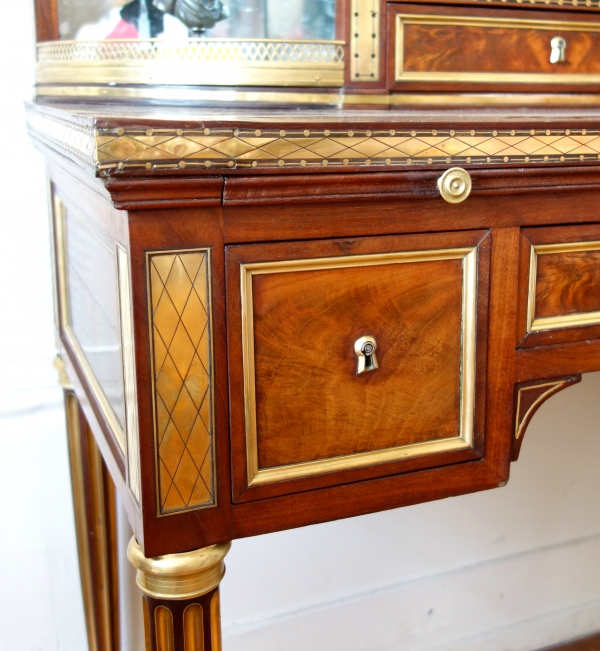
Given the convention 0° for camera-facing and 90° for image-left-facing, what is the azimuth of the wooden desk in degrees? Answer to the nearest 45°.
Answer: approximately 315°
